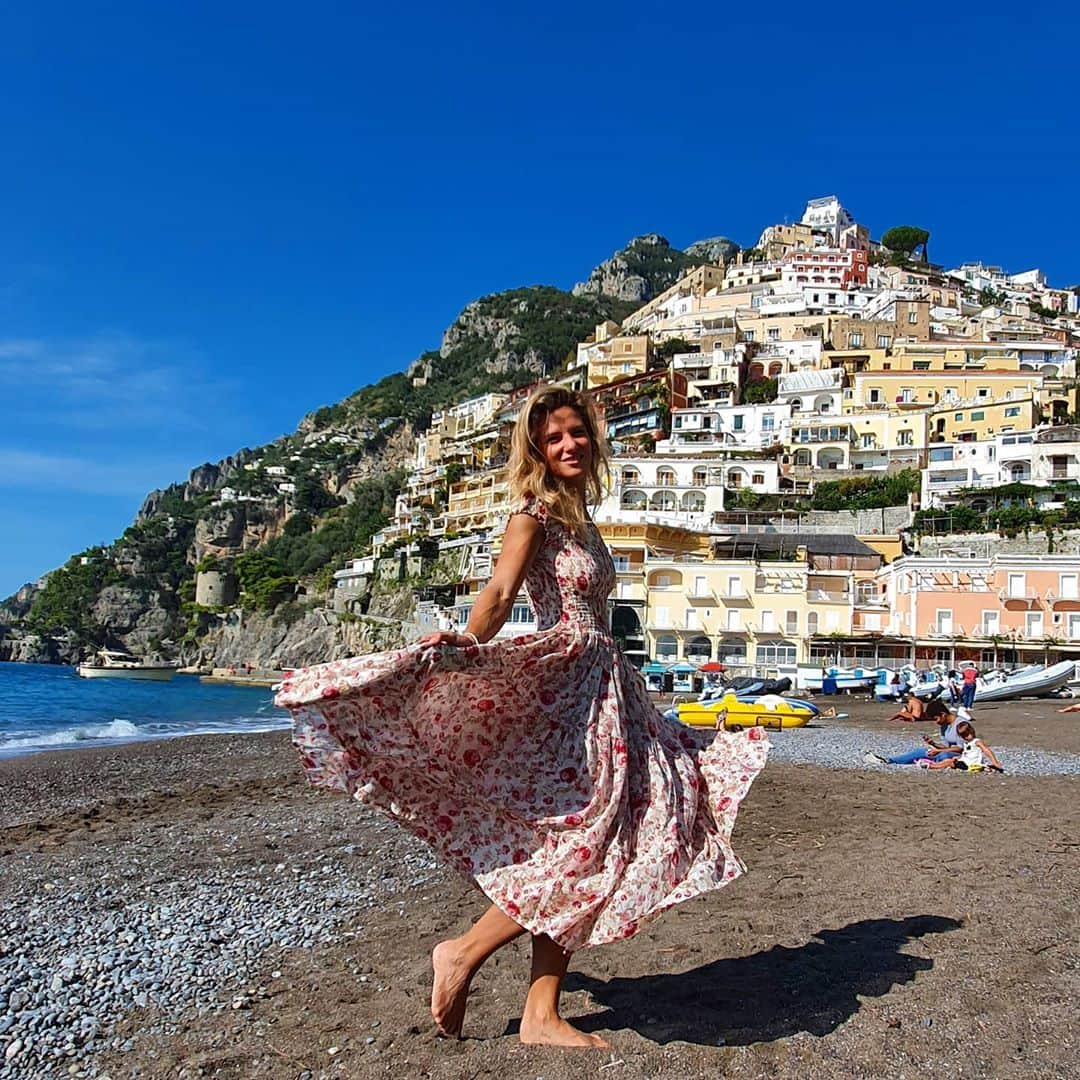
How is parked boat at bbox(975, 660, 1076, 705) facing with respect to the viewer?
to the viewer's right

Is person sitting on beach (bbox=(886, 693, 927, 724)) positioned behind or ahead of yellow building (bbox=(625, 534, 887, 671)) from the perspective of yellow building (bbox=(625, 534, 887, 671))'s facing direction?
ahead

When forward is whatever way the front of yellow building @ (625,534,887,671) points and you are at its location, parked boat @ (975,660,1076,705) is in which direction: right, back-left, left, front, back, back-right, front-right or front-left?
front-left

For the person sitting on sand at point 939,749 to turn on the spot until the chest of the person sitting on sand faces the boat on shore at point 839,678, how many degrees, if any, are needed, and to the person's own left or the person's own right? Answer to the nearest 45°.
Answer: approximately 90° to the person's own right

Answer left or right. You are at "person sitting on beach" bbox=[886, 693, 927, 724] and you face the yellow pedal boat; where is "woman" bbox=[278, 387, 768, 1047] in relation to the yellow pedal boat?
left

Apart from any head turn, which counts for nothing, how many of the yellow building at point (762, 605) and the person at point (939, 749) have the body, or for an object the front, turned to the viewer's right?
0

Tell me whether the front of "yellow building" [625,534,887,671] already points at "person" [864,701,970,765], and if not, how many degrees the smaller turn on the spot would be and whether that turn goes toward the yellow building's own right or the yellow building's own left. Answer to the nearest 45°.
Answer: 0° — it already faces them

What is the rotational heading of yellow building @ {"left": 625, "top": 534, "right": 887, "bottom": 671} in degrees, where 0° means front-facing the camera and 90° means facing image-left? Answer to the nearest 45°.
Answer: approximately 0°

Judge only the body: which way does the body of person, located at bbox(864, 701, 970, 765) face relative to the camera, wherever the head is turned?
to the viewer's left

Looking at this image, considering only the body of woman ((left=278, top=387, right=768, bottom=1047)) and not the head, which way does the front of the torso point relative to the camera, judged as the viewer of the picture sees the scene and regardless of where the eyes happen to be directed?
to the viewer's right

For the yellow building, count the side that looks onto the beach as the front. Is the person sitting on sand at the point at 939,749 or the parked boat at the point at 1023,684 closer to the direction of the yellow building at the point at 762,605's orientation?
the person sitting on sand

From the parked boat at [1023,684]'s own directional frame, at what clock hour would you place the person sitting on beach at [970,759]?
The person sitting on beach is roughly at 3 o'clock from the parked boat.
